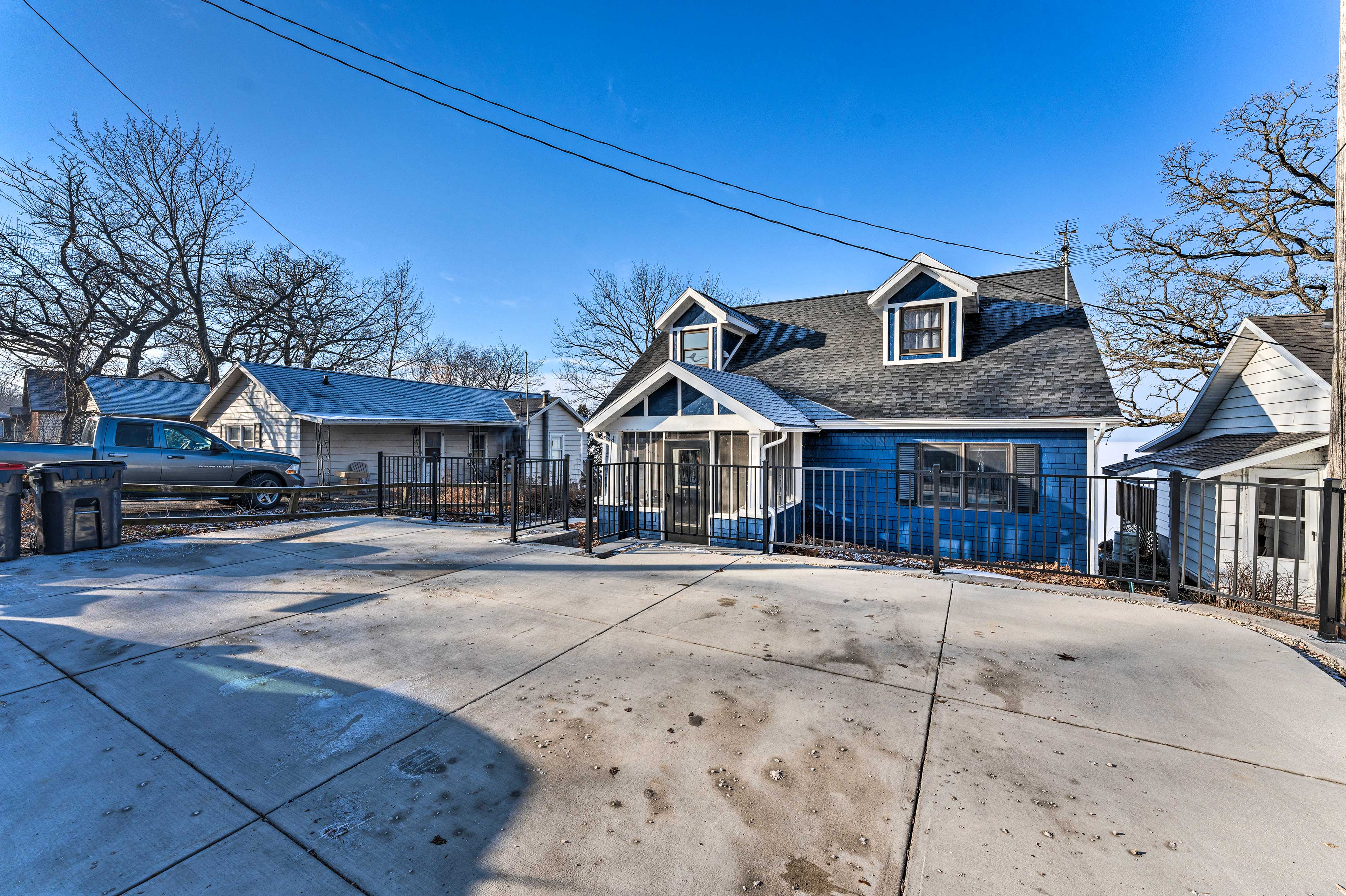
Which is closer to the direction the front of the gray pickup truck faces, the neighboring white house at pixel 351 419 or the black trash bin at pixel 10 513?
the neighboring white house

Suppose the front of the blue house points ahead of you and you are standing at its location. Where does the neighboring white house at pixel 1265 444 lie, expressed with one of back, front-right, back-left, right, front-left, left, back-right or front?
left

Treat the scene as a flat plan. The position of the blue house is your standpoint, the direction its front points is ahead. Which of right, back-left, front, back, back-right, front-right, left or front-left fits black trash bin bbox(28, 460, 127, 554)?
front-right

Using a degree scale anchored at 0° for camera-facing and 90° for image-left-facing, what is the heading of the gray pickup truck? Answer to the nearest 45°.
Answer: approximately 270°

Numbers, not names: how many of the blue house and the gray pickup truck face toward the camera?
1

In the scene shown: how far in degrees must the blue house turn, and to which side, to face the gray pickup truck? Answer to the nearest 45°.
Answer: approximately 90° to its right

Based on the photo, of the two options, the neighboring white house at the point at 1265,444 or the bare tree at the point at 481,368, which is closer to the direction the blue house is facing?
the neighboring white house

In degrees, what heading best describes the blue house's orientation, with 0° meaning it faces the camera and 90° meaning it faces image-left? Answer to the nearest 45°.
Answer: approximately 0°

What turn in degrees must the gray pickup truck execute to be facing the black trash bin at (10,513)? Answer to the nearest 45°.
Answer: approximately 90° to its right
